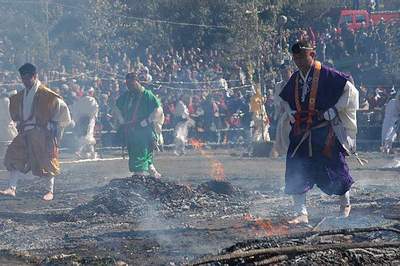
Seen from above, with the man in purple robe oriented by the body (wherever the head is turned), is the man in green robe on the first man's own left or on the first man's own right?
on the first man's own right

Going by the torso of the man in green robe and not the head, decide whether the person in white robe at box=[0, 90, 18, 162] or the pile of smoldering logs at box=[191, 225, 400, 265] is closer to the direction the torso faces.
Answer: the pile of smoldering logs

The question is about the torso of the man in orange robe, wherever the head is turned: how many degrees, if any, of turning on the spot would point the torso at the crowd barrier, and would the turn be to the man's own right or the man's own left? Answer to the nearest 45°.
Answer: approximately 180°

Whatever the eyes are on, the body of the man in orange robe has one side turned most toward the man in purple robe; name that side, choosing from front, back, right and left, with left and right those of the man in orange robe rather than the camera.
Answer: left

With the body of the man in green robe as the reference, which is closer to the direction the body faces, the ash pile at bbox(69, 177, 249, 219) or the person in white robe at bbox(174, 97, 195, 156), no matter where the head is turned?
the ash pile
